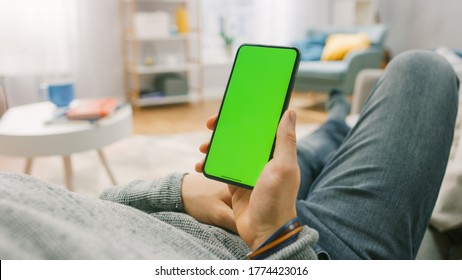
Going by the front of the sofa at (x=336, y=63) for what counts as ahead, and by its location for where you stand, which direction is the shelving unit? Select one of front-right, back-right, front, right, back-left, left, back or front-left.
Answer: front-right

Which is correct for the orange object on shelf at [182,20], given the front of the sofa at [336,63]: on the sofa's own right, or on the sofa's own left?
on the sofa's own right

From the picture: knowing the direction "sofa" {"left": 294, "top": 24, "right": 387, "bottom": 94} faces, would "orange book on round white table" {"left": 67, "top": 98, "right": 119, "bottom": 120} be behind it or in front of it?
in front

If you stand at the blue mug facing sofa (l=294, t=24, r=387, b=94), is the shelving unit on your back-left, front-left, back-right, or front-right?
front-left
